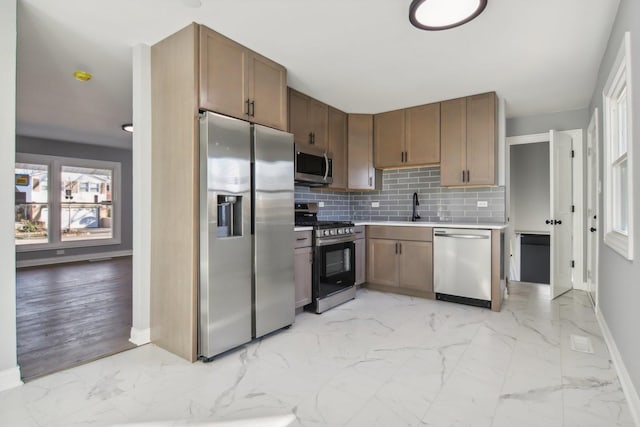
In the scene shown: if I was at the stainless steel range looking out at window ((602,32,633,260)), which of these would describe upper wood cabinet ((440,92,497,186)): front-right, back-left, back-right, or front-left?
front-left

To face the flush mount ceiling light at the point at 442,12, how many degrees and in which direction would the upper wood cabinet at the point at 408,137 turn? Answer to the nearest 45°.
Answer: approximately 45° to its left

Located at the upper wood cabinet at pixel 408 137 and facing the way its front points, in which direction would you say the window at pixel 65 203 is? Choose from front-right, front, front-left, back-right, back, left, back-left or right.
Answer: front-right

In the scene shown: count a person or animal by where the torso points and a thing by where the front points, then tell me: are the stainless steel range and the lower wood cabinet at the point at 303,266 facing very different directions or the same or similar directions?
same or similar directions

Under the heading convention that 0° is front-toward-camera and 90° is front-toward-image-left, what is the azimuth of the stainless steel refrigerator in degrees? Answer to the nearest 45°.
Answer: approximately 315°

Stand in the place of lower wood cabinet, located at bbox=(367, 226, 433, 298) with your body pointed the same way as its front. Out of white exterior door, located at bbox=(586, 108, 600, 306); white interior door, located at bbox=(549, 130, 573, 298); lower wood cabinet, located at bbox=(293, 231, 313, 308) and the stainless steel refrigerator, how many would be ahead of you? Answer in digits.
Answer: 2

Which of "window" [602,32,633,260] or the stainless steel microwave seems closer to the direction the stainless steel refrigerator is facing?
the window

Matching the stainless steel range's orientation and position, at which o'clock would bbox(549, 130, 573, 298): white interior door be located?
The white interior door is roughly at 10 o'clock from the stainless steel range.

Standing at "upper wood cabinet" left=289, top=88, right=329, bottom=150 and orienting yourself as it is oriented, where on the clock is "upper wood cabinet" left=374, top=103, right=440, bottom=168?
"upper wood cabinet" left=374, top=103, right=440, bottom=168 is roughly at 10 o'clock from "upper wood cabinet" left=289, top=88, right=329, bottom=150.

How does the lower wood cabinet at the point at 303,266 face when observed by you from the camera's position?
facing the viewer and to the right of the viewer

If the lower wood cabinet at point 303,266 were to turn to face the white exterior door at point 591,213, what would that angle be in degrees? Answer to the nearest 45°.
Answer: approximately 45° to its left

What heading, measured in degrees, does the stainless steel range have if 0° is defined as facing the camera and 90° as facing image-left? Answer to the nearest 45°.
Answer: approximately 315°

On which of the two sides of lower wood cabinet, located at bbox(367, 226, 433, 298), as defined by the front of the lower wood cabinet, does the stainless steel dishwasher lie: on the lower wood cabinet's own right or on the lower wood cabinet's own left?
on the lower wood cabinet's own left

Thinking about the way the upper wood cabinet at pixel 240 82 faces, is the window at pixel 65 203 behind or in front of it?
behind
